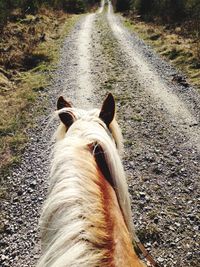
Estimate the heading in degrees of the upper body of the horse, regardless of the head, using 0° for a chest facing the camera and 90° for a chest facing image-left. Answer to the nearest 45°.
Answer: approximately 180°
